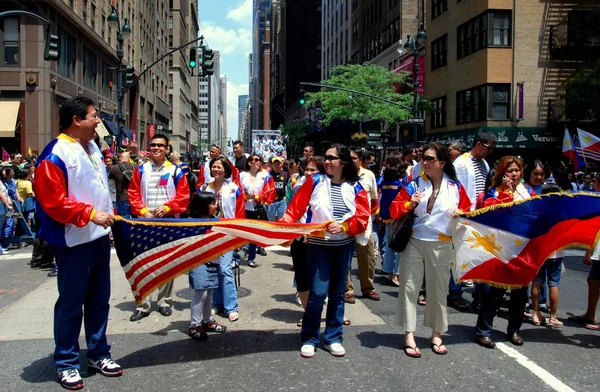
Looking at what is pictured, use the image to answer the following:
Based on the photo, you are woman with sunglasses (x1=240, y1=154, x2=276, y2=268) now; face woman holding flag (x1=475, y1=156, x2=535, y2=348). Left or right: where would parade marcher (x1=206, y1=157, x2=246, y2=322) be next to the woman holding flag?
right

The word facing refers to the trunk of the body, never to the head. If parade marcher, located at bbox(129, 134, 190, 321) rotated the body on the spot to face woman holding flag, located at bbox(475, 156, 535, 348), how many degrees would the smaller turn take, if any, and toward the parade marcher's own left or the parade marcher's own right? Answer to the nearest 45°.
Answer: approximately 45° to the parade marcher's own left

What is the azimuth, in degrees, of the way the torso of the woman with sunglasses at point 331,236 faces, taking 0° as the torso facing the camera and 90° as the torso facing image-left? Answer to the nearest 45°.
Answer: approximately 0°

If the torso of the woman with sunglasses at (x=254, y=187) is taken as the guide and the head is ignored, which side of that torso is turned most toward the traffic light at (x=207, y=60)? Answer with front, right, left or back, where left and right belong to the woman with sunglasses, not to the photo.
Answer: back

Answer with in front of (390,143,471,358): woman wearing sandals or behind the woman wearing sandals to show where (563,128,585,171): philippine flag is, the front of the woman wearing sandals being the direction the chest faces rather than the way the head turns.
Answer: behind

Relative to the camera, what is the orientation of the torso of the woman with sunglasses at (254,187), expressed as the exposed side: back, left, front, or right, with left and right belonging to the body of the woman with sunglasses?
front

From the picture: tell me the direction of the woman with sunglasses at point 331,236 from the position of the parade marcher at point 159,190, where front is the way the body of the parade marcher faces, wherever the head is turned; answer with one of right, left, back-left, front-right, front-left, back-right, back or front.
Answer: front-left

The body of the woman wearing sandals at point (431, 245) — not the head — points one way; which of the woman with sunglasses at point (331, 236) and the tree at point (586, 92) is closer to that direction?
the woman with sunglasses

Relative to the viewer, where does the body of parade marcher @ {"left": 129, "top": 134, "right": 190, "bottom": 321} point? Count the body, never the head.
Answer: toward the camera

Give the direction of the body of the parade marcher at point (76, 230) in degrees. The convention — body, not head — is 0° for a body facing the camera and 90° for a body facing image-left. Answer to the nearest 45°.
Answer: approximately 315°

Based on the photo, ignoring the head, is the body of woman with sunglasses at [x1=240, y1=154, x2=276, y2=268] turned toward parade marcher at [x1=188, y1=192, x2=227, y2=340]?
yes
